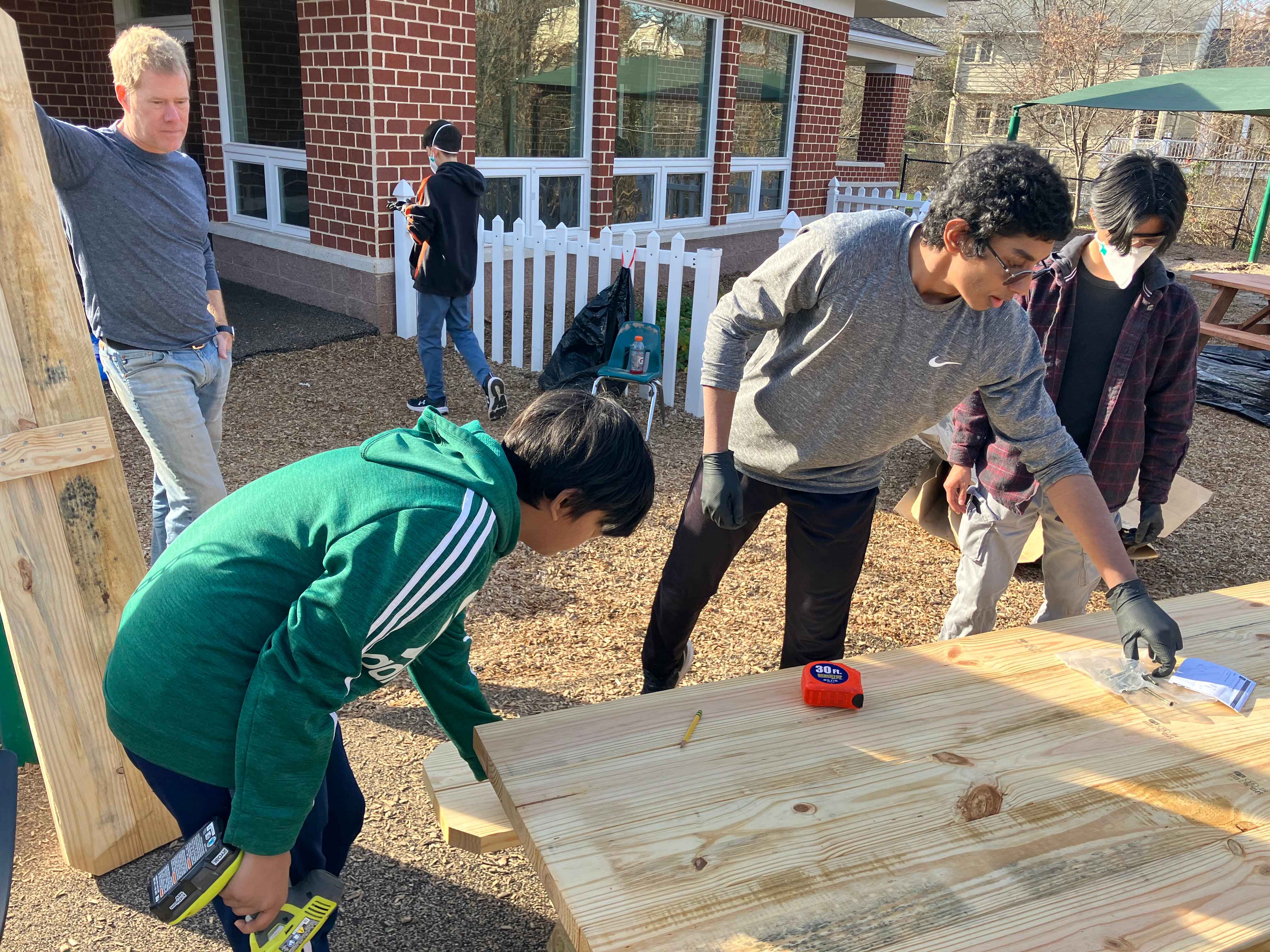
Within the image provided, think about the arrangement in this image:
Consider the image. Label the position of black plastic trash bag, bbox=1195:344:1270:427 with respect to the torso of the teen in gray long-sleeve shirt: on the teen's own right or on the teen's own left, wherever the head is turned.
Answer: on the teen's own left

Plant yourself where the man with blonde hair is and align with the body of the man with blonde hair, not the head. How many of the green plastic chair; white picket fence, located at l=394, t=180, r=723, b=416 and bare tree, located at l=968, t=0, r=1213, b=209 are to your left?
3

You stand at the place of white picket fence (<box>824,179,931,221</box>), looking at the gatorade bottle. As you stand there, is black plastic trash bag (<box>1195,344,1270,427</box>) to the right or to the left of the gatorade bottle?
left

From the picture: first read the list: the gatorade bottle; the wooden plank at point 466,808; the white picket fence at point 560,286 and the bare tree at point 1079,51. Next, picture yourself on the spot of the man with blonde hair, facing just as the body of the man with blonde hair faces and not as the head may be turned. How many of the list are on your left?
3

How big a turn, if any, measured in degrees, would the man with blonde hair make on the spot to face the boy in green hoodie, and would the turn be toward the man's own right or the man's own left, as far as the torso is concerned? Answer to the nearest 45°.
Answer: approximately 45° to the man's own right

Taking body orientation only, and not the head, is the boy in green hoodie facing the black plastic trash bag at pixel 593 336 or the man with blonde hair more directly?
the black plastic trash bag

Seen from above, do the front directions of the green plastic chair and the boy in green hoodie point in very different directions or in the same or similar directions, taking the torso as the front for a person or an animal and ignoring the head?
very different directions

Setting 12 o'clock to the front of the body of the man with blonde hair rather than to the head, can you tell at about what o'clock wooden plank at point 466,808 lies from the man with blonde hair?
The wooden plank is roughly at 1 o'clock from the man with blonde hair.

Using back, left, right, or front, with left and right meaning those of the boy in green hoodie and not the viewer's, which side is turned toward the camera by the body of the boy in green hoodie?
right

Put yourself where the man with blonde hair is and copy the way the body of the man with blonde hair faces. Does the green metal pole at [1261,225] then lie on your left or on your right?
on your left

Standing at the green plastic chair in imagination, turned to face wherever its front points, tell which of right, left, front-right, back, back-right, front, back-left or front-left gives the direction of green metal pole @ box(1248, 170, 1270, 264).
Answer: back

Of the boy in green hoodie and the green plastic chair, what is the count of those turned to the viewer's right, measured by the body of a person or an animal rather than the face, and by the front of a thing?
1
